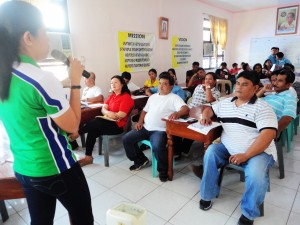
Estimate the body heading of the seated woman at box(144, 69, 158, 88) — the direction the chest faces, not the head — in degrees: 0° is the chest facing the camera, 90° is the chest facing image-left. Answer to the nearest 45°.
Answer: approximately 45°

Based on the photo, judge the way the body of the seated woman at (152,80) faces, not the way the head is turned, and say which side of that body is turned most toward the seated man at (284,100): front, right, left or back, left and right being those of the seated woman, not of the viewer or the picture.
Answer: left

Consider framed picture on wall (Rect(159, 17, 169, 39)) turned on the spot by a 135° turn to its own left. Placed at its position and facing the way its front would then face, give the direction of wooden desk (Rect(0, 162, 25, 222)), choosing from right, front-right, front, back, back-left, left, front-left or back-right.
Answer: back

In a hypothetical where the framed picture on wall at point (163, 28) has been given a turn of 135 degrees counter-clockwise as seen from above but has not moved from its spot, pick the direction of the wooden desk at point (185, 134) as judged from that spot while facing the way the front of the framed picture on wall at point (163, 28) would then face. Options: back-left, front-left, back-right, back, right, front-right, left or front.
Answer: back

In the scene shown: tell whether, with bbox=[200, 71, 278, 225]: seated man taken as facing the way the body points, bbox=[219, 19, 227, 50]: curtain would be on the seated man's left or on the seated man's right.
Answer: on the seated man's right

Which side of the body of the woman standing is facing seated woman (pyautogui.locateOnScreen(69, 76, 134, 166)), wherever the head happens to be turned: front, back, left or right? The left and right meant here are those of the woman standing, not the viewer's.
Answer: front

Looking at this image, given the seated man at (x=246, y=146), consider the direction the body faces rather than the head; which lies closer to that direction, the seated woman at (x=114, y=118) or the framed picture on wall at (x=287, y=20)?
the seated woman

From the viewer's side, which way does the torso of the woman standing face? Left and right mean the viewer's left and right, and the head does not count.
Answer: facing away from the viewer and to the right of the viewer

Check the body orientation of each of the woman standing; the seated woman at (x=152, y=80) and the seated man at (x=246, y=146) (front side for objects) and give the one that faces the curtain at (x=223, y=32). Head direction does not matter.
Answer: the woman standing

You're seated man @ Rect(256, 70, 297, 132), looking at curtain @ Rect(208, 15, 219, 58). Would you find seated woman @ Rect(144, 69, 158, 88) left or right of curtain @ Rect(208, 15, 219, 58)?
left

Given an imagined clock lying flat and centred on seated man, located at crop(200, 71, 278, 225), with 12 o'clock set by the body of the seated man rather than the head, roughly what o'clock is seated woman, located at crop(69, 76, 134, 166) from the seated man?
The seated woman is roughly at 2 o'clock from the seated man.

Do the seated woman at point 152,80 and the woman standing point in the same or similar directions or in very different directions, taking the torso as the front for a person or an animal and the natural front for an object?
very different directions

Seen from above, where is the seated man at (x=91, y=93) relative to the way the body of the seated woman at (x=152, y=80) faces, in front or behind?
in front

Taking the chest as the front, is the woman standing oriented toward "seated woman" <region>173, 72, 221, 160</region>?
yes

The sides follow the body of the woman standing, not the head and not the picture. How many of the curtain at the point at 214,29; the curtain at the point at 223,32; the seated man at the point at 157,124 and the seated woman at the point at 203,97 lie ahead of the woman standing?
4

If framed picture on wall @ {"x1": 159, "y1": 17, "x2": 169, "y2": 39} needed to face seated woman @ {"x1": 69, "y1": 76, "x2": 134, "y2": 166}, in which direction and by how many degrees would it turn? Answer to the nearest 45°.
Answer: approximately 45° to its right

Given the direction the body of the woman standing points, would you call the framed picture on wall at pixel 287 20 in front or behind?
in front

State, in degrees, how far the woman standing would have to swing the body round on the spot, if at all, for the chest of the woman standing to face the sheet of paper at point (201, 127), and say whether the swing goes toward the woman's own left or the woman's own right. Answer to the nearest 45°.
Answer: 0° — they already face it

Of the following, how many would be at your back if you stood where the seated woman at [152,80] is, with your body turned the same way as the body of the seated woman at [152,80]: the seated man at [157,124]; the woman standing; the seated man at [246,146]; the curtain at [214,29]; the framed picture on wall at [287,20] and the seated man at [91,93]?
2

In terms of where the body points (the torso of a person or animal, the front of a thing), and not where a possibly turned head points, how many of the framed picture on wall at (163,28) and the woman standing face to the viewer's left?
0
